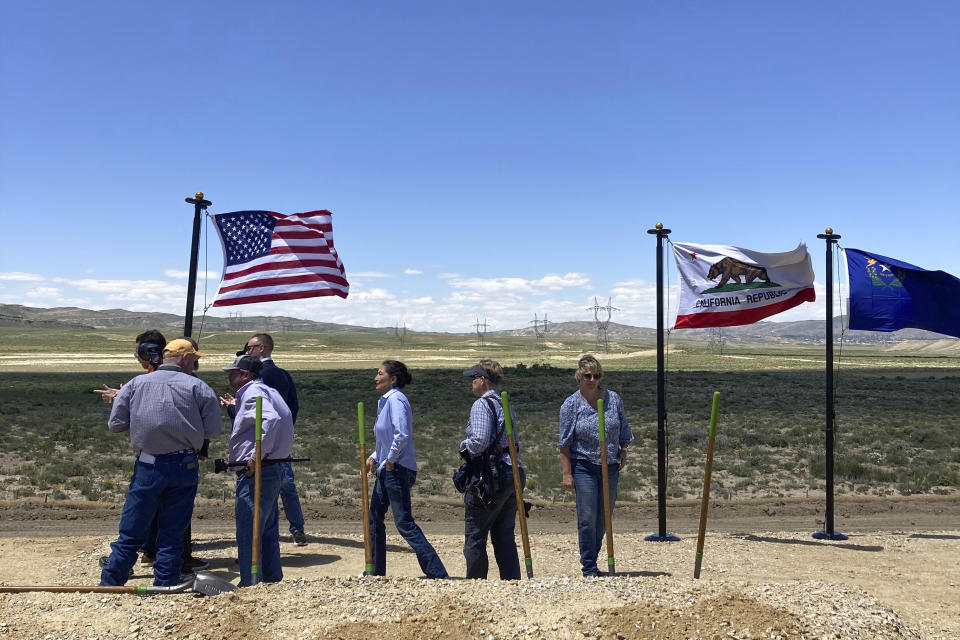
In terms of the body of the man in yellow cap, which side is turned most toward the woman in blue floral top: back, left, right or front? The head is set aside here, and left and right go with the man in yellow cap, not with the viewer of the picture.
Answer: right

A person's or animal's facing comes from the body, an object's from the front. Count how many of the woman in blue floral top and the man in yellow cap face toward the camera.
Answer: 1

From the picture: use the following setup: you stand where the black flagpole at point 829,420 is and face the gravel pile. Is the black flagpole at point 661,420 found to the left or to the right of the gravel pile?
right

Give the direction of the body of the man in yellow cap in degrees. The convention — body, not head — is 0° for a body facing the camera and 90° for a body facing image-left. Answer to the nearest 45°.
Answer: approximately 180°

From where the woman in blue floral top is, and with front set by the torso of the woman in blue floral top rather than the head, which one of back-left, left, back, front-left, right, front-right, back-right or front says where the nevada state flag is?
back-left

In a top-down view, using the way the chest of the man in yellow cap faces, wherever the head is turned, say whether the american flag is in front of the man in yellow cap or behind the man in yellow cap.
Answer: in front

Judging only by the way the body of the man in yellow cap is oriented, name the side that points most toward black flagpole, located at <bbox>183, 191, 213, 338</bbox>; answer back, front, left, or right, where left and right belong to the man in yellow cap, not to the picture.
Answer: front

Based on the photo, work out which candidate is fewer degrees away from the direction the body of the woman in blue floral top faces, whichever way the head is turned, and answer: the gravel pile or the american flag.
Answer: the gravel pile

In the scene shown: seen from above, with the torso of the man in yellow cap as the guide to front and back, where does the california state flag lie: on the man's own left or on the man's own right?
on the man's own right

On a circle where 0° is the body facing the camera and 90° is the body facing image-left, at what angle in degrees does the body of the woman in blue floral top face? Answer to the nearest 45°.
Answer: approximately 0°

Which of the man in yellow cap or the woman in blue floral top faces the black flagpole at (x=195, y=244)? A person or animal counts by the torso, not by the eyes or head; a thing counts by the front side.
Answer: the man in yellow cap
